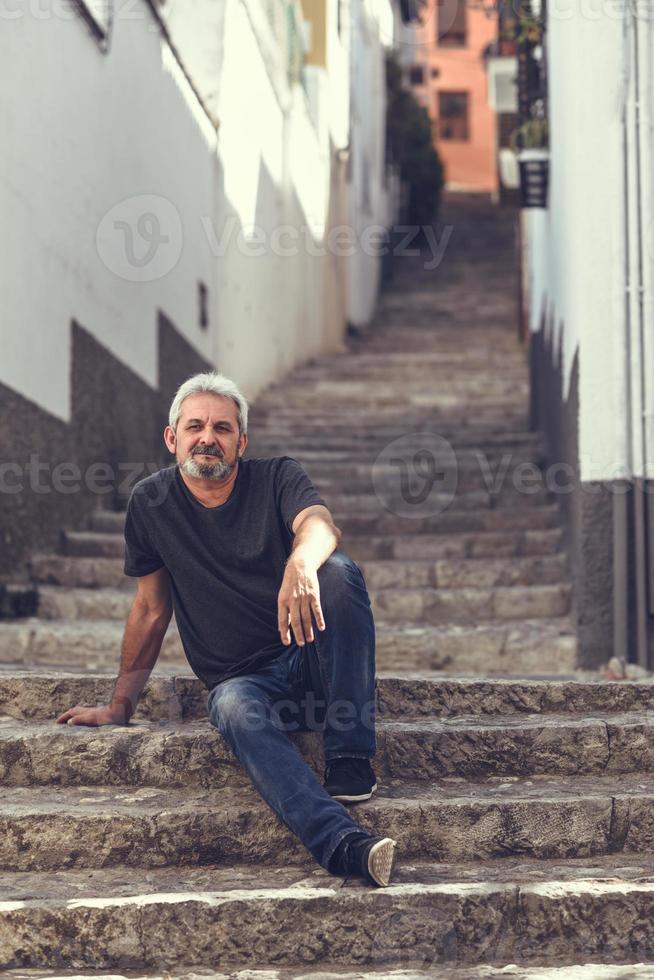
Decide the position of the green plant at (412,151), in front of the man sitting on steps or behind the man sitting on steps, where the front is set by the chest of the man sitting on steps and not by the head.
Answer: behind

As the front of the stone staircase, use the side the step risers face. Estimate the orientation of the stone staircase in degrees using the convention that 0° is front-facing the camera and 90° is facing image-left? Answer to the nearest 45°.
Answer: approximately 0°

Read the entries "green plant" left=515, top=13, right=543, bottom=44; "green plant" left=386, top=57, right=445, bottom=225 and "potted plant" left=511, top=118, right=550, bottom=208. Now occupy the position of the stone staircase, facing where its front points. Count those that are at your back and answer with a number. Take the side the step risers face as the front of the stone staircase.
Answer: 3

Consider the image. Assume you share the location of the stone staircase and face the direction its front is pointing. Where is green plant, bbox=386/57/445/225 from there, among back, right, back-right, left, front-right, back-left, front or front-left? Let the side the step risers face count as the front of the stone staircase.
back

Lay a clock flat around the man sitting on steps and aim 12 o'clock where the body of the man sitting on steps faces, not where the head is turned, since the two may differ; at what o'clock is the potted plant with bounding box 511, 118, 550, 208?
The potted plant is roughly at 7 o'clock from the man sitting on steps.

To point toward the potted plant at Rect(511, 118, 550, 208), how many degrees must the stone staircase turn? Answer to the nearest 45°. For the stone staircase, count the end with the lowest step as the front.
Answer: approximately 180°
